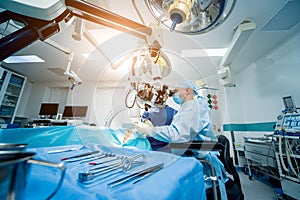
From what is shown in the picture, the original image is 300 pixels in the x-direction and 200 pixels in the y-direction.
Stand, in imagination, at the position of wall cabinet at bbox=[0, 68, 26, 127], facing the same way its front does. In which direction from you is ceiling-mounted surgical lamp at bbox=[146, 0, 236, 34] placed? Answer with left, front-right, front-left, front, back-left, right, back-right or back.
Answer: front-right

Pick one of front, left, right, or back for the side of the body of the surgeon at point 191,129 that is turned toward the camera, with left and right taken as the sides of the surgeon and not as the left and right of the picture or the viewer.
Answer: left

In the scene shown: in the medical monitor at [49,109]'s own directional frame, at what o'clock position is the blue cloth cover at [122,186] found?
The blue cloth cover is roughly at 12 o'clock from the medical monitor.

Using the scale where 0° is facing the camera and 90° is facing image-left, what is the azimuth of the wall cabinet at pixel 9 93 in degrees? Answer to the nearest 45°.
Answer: approximately 315°

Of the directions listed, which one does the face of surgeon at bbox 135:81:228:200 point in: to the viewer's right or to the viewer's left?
to the viewer's left

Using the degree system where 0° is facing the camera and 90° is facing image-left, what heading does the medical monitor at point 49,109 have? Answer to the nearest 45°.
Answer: approximately 0°

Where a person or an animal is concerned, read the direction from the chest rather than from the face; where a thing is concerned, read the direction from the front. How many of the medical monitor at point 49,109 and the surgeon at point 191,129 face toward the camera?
1

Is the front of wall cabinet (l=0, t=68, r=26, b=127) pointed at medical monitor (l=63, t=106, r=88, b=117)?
yes

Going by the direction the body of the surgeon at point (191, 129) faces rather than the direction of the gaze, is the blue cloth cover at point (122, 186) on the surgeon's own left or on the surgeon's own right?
on the surgeon's own left

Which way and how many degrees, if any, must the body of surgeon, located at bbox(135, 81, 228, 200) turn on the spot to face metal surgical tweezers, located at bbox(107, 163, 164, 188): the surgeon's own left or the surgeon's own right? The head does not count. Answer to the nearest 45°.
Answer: approximately 90° to the surgeon's own left

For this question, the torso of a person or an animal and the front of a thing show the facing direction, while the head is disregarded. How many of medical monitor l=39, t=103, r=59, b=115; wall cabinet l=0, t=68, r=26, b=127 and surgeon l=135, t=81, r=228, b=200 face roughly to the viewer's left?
1
